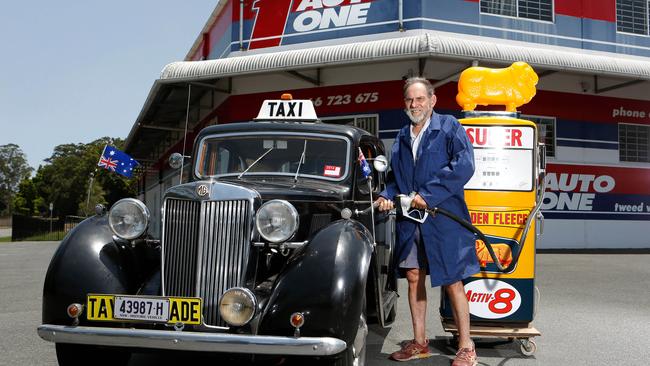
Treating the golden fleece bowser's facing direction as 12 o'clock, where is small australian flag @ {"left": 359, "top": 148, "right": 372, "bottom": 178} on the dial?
The small australian flag is roughly at 2 o'clock from the golden fleece bowser.

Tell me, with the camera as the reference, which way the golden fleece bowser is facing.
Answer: facing the viewer

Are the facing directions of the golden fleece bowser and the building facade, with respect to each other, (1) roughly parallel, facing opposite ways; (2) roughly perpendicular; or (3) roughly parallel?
roughly parallel

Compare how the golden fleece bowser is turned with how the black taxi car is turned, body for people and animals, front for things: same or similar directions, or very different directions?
same or similar directions

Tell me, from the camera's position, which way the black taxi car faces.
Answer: facing the viewer and to the left of the viewer

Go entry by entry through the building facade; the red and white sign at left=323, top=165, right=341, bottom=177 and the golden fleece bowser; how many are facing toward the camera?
3

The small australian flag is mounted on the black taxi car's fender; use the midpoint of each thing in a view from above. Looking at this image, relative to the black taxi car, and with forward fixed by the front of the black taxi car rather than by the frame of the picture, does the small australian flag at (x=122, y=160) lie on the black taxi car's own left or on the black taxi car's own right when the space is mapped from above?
on the black taxi car's own right

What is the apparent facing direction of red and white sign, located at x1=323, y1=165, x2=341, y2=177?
toward the camera
